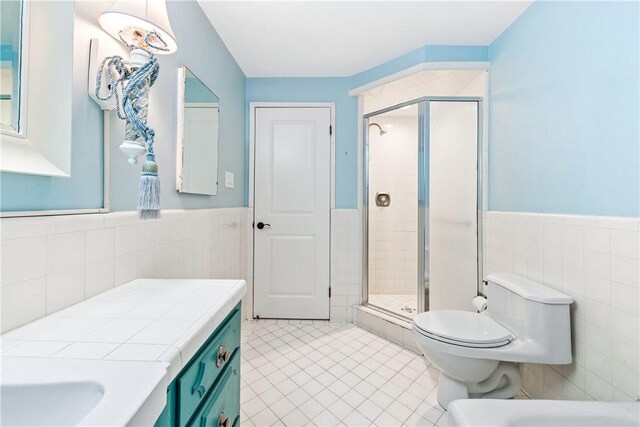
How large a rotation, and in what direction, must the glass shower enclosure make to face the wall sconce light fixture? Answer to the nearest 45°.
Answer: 0° — it already faces it

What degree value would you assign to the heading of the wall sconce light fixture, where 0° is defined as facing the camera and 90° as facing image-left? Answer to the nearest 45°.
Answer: approximately 315°

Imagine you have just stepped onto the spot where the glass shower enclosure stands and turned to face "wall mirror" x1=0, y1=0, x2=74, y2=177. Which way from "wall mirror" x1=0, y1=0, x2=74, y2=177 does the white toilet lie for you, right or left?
left

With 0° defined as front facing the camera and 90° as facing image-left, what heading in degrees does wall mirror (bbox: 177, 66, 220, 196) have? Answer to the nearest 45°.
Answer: approximately 315°

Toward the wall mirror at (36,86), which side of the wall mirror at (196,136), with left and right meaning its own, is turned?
right

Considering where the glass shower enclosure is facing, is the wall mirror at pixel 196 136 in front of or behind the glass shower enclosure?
in front

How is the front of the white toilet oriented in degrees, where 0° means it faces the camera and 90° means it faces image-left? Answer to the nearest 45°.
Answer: approximately 45°

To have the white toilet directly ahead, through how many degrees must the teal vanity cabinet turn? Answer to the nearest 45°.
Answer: approximately 45° to its left
